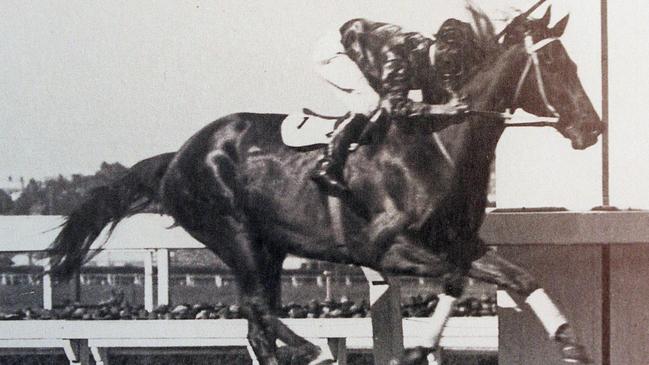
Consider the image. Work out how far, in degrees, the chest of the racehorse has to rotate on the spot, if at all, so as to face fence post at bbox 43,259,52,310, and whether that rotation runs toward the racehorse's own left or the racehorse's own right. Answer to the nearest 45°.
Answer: approximately 180°

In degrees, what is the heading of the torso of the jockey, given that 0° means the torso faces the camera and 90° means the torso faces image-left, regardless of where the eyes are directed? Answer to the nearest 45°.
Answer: approximately 270°

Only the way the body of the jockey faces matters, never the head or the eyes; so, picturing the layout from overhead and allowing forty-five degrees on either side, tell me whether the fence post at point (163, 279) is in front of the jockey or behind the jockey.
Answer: behind

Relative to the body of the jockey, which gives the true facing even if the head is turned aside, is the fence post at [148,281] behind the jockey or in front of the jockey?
behind

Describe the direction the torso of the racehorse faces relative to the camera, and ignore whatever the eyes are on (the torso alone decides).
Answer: to the viewer's right

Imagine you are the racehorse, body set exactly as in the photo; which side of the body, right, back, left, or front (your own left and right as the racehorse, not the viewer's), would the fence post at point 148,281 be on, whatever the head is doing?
back
